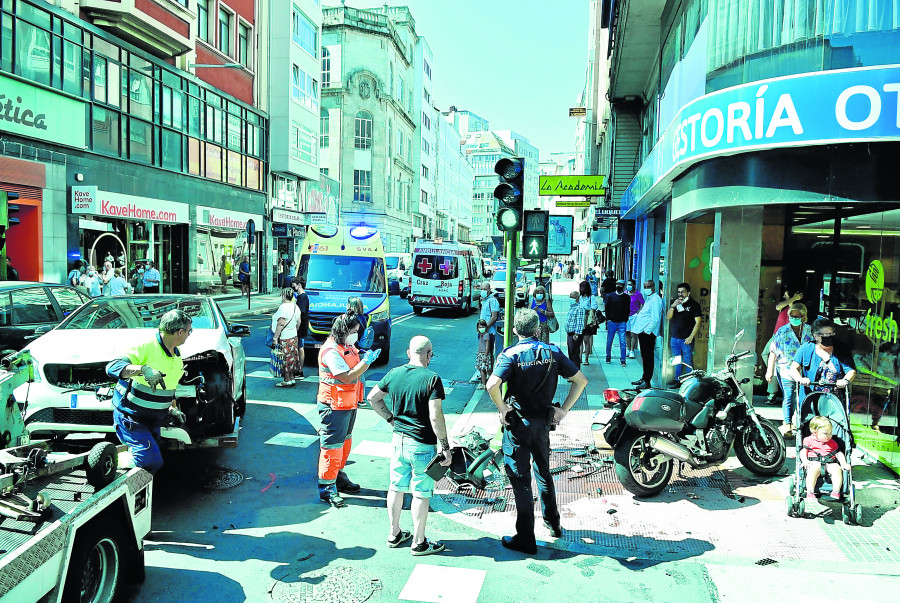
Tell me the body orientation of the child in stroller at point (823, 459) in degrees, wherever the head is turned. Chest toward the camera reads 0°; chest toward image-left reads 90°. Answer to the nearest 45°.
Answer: approximately 0°

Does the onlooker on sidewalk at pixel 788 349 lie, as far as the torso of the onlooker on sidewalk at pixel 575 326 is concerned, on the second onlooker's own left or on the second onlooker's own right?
on the second onlooker's own left

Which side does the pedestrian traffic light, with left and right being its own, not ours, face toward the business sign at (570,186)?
back

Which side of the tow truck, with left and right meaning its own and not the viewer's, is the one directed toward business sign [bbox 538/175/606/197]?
back

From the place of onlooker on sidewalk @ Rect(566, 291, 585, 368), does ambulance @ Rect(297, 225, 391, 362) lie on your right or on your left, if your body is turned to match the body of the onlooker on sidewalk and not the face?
on your right

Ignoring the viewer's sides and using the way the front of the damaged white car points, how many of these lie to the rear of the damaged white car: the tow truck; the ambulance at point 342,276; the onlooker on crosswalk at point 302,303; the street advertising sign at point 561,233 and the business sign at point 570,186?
4

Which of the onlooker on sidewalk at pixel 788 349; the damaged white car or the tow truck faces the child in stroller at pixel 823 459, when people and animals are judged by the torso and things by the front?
the onlooker on sidewalk

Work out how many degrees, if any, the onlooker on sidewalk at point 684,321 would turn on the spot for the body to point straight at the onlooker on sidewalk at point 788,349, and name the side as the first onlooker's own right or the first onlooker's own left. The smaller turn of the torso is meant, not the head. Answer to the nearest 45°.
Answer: approximately 90° to the first onlooker's own left

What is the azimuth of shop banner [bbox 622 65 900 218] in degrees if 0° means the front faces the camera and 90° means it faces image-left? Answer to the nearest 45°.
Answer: approximately 45°

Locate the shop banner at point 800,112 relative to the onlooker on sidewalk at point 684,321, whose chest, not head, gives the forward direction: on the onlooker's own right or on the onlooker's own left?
on the onlooker's own left
